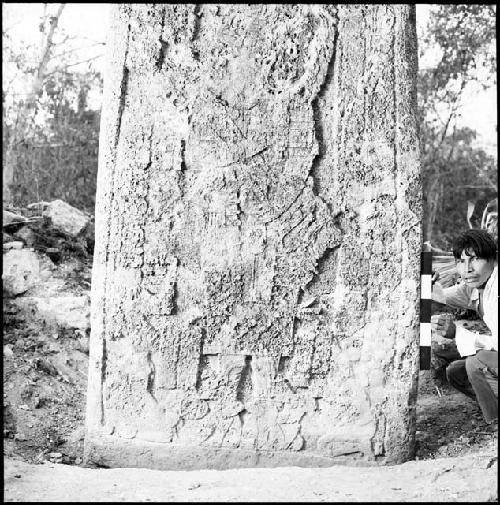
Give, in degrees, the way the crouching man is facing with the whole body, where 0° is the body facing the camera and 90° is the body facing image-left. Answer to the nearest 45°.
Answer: approximately 45°

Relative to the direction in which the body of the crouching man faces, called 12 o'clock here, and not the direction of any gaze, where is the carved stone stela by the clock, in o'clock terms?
The carved stone stela is roughly at 1 o'clock from the crouching man.

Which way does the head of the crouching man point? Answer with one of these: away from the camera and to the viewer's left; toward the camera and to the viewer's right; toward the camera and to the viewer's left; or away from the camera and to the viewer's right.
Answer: toward the camera and to the viewer's left

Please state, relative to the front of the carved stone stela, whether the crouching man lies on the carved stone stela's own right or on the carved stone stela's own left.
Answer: on the carved stone stela's own left

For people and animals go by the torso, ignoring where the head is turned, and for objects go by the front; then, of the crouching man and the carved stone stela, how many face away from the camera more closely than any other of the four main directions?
0

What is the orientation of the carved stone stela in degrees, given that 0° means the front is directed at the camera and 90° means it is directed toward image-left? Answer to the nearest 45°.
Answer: approximately 0°
